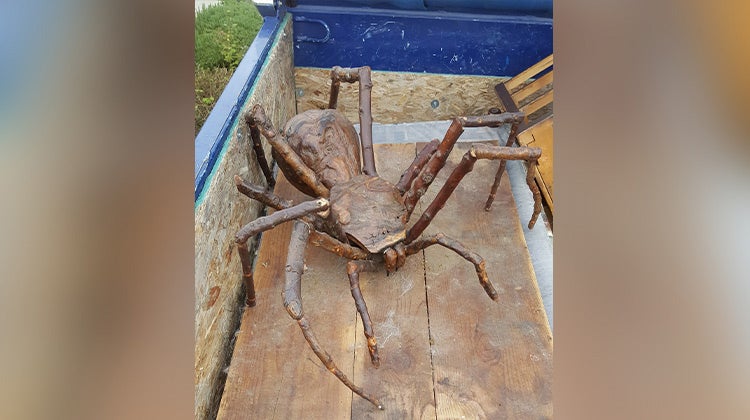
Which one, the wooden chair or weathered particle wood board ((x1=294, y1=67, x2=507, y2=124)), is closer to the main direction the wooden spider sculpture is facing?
the wooden chair

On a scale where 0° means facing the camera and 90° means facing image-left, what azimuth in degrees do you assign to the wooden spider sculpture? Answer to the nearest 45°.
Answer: approximately 315°

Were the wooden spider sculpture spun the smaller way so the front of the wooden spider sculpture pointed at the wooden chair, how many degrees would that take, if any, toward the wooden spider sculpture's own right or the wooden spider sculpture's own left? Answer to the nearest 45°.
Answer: approximately 90° to the wooden spider sculpture's own left
